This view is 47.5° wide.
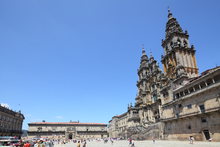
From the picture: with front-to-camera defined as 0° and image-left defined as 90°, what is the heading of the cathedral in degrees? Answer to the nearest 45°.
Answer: approximately 45°
